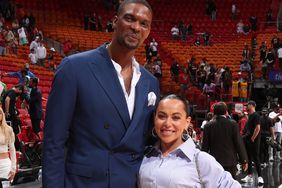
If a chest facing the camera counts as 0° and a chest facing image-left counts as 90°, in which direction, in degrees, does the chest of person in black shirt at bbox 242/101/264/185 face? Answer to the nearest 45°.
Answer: approximately 45°

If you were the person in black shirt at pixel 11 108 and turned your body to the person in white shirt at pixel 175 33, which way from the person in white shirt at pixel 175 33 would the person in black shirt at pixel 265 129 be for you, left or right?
right

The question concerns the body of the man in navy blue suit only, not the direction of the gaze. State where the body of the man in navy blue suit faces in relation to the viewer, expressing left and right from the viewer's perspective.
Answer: facing the viewer and to the right of the viewer

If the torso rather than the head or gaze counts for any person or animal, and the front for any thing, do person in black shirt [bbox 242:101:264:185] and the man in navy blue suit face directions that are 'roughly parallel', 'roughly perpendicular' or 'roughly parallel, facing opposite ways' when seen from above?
roughly perpendicular

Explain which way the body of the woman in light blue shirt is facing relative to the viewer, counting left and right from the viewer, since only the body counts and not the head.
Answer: facing the viewer and to the left of the viewer

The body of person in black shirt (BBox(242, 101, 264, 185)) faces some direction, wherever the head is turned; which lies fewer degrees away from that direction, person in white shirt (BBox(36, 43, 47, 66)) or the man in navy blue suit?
the man in navy blue suit

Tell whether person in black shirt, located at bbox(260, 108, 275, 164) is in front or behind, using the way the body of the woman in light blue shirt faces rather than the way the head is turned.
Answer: behind

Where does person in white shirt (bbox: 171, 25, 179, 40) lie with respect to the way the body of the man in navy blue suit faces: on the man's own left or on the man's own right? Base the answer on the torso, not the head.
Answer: on the man's own left

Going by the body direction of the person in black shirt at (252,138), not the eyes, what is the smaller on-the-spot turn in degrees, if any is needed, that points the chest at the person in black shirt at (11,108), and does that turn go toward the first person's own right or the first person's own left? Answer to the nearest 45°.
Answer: approximately 45° to the first person's own right

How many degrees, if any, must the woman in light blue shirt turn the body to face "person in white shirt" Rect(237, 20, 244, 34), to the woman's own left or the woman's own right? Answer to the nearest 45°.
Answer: approximately 135° to the woman's own right
